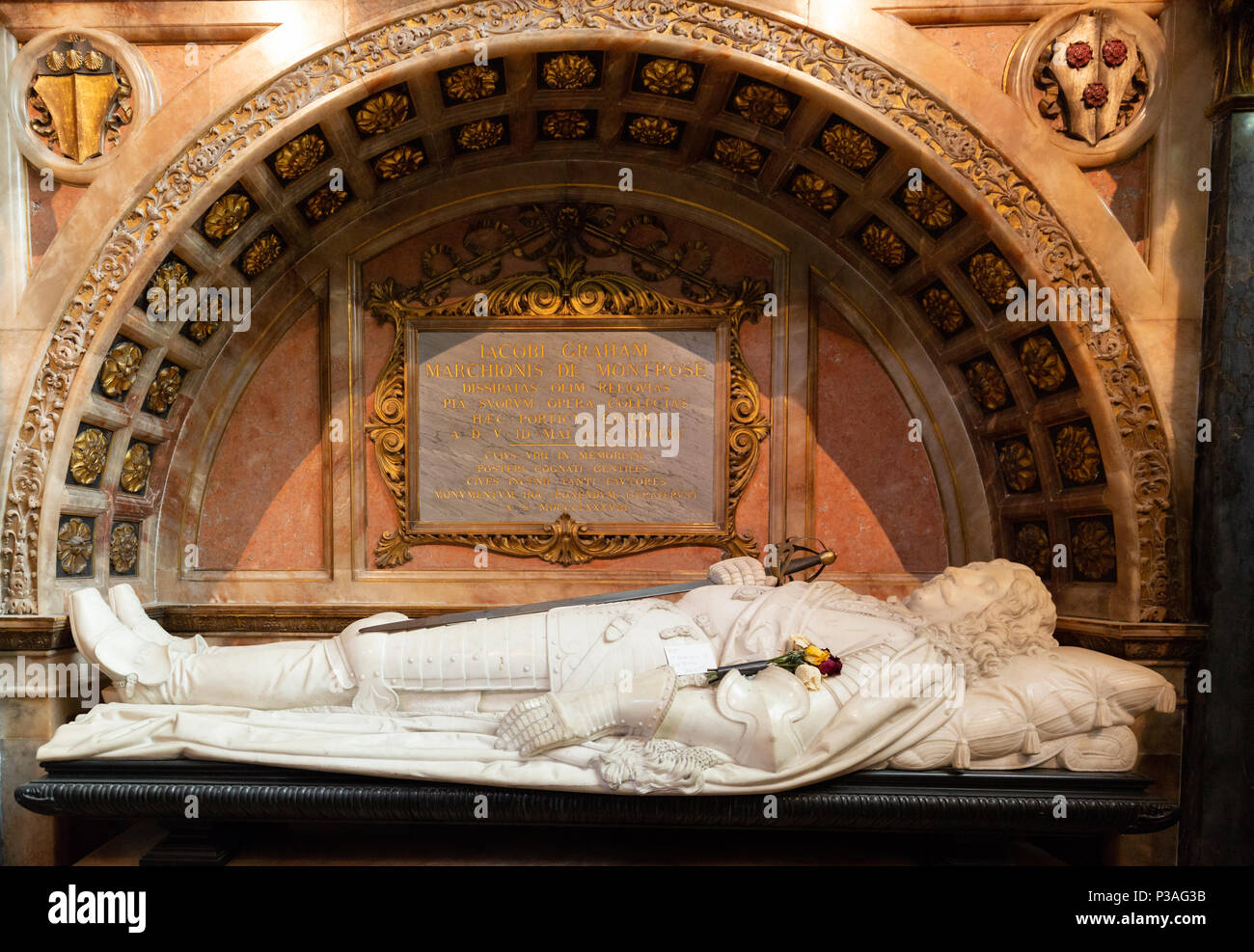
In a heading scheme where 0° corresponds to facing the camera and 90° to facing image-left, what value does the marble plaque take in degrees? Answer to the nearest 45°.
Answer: approximately 0°

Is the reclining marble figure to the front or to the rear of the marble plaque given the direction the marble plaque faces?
to the front

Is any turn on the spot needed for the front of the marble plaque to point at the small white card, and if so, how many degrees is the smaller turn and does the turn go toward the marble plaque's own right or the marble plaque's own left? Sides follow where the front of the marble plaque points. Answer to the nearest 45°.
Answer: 0° — it already faces it

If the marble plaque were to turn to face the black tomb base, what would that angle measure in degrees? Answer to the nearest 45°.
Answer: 0° — it already faces it
